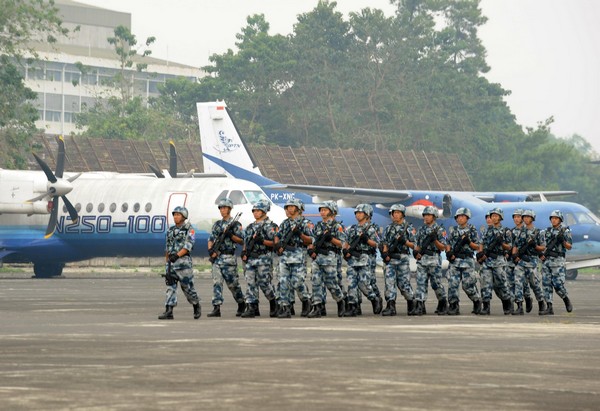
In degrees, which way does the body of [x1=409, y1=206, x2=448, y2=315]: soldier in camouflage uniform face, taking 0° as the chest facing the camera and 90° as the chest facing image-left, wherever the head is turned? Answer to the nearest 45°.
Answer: approximately 45°

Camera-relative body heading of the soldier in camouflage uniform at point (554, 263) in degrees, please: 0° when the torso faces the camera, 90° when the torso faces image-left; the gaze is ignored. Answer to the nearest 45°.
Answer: approximately 45°

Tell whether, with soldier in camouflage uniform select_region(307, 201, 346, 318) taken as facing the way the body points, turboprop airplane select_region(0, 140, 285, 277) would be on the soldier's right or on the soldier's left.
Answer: on the soldier's right
